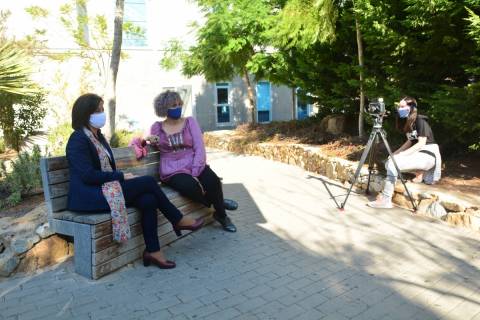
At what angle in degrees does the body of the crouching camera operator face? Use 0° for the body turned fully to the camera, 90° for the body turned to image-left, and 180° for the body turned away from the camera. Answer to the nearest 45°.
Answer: approximately 90°

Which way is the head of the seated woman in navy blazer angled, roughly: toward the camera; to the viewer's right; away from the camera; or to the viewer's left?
to the viewer's right

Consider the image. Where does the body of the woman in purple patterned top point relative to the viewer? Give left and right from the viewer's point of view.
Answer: facing the viewer and to the right of the viewer

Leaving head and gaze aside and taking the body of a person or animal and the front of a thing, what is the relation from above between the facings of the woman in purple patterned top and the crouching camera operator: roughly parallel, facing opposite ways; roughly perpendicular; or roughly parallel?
roughly parallel, facing opposite ways

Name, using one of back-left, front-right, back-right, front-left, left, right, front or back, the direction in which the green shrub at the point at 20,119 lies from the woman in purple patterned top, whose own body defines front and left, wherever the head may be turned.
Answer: back

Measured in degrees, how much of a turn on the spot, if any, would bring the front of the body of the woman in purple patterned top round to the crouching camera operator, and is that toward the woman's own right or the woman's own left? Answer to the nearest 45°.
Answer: approximately 45° to the woman's own left

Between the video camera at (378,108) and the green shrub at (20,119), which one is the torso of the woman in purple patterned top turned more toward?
the video camera

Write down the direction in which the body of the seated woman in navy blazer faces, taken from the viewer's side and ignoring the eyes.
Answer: to the viewer's right

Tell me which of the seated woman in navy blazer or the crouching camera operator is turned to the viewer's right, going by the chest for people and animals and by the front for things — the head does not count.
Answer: the seated woman in navy blazer

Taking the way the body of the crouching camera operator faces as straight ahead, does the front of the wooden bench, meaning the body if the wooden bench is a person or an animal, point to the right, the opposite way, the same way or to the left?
the opposite way

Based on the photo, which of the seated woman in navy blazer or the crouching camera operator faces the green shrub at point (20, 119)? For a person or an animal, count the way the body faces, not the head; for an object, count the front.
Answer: the crouching camera operator

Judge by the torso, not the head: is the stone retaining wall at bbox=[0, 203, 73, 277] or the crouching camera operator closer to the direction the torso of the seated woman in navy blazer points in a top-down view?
the crouching camera operator
